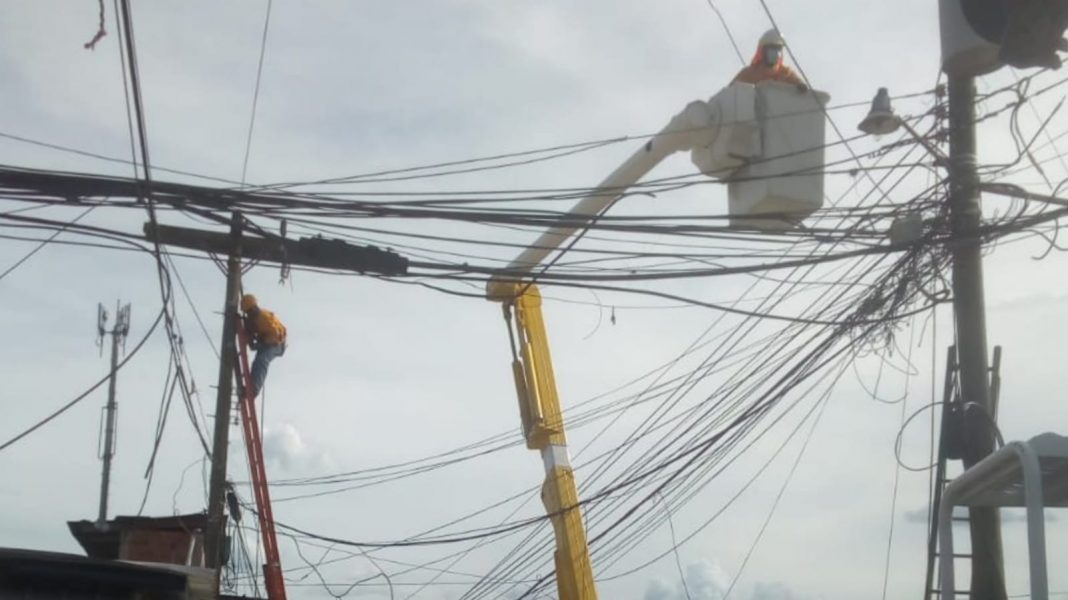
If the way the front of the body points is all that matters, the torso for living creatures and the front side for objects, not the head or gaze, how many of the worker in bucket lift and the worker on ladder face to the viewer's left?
1

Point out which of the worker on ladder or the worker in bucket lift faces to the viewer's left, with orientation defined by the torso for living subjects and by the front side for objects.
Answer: the worker on ladder

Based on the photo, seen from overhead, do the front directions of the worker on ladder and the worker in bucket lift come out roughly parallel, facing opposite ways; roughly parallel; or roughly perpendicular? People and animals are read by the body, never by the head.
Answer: roughly perpendicular

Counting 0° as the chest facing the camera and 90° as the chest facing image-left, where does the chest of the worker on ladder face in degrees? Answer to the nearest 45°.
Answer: approximately 90°

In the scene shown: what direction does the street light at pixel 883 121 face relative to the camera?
to the viewer's left

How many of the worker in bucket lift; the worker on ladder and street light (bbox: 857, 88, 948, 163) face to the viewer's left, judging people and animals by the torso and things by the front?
2

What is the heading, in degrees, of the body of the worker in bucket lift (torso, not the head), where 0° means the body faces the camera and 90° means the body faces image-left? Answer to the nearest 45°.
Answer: approximately 0°
